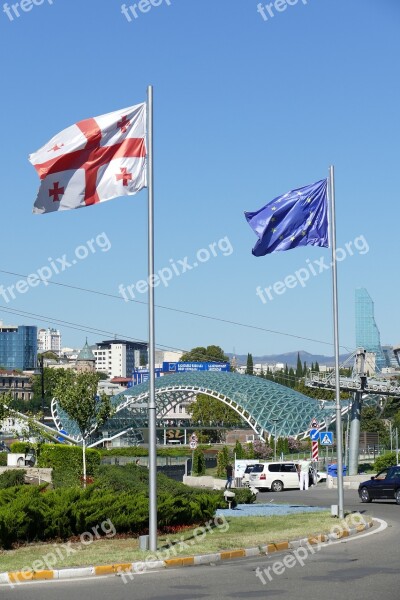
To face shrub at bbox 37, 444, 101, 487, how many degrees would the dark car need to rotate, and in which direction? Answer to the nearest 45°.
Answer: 0° — it already faces it

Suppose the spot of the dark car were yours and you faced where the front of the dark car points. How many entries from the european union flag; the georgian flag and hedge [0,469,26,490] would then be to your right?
0

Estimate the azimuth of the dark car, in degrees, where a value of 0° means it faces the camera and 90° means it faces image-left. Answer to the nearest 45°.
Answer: approximately 135°

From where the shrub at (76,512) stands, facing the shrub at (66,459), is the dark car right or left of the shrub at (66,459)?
right

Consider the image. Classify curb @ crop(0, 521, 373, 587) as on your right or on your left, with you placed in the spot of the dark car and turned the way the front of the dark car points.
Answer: on your left

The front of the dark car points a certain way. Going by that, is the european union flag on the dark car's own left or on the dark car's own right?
on the dark car's own left

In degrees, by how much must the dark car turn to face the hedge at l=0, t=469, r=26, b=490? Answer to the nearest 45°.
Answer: approximately 45° to its left

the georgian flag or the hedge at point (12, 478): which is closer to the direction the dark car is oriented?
the hedge
